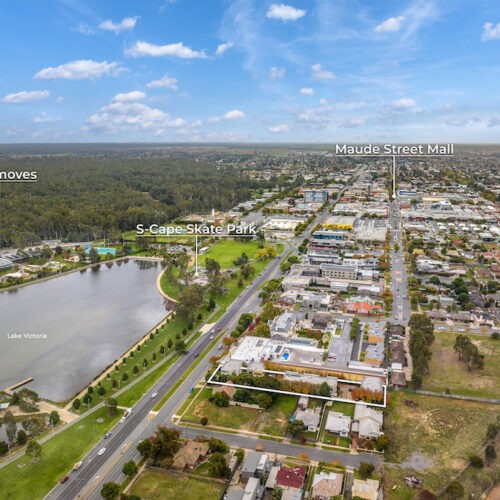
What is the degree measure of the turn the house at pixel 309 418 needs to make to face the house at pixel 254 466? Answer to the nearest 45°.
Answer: approximately 45° to its right

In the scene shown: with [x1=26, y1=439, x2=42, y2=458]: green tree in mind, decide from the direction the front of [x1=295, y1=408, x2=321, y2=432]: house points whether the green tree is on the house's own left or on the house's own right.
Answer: on the house's own right

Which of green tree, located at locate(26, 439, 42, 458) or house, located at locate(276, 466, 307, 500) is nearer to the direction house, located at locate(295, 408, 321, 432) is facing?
the house

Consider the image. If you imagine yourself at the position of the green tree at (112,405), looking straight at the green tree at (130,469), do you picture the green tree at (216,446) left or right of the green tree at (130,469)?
left

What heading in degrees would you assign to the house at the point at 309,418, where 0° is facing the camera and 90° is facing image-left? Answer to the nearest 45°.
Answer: approximately 0°

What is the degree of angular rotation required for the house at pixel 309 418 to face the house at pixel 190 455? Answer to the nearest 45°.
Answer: approximately 45° to its right

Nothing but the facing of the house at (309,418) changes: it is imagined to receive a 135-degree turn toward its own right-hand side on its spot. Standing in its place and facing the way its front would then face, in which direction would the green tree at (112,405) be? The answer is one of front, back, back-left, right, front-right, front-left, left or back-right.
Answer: front-left

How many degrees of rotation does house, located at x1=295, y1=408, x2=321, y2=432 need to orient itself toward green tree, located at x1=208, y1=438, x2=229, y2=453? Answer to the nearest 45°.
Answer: approximately 45° to its right

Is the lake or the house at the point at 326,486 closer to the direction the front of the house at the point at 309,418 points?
the house

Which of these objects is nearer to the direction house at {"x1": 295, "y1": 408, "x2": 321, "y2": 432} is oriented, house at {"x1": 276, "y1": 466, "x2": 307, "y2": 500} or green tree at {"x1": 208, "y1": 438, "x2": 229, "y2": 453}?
the house

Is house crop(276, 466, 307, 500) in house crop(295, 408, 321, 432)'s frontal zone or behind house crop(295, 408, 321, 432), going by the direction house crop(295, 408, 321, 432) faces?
frontal zone

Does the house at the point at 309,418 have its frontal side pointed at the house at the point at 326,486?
yes

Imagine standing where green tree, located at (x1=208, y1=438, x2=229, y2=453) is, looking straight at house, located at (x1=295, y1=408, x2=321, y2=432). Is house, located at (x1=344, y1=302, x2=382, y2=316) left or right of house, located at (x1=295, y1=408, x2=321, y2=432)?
left

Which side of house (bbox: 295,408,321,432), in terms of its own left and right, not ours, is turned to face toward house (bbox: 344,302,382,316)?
back
